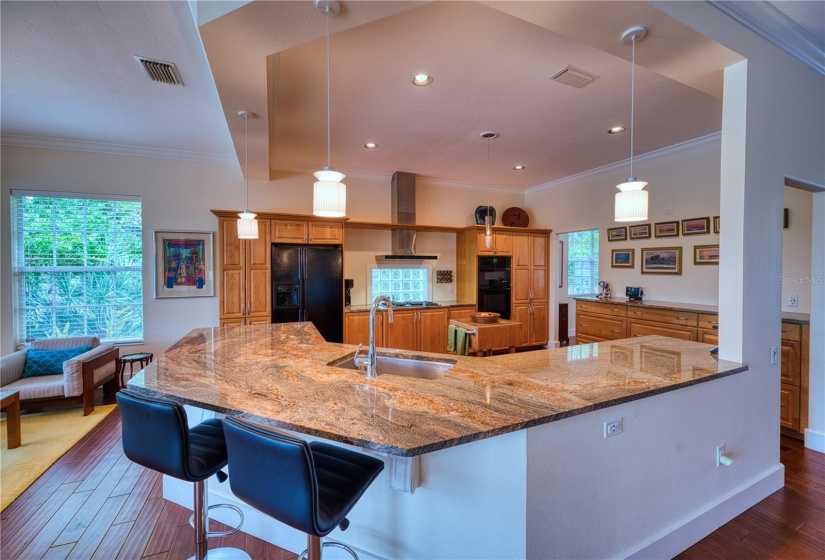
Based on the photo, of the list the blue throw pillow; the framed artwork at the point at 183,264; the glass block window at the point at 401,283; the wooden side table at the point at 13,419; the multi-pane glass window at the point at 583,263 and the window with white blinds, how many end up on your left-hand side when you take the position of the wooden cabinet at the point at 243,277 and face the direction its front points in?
2

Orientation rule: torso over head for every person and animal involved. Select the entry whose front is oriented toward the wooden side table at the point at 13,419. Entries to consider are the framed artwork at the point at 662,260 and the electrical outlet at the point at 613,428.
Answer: the framed artwork

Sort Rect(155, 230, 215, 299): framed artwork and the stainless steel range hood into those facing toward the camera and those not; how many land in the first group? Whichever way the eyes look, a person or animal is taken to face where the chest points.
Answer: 2

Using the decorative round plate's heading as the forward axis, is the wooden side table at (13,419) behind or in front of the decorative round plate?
in front

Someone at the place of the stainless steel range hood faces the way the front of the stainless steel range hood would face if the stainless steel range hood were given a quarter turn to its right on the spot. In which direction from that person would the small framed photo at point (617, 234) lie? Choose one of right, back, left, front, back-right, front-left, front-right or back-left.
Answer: back

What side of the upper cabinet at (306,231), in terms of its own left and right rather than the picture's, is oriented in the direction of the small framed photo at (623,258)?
left

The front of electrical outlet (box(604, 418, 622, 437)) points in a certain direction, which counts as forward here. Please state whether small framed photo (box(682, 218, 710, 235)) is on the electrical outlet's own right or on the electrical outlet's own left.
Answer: on the electrical outlet's own left

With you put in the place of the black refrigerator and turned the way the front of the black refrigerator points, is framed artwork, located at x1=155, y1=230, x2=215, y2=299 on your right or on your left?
on your right

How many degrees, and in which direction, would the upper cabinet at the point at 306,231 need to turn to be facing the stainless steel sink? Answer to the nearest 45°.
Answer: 0° — it already faces it

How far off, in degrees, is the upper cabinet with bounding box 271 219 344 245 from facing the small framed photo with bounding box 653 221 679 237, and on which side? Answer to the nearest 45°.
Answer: approximately 90° to its left

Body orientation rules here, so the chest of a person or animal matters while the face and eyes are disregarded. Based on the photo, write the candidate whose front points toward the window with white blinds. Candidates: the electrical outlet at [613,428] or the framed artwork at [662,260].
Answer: the framed artwork
